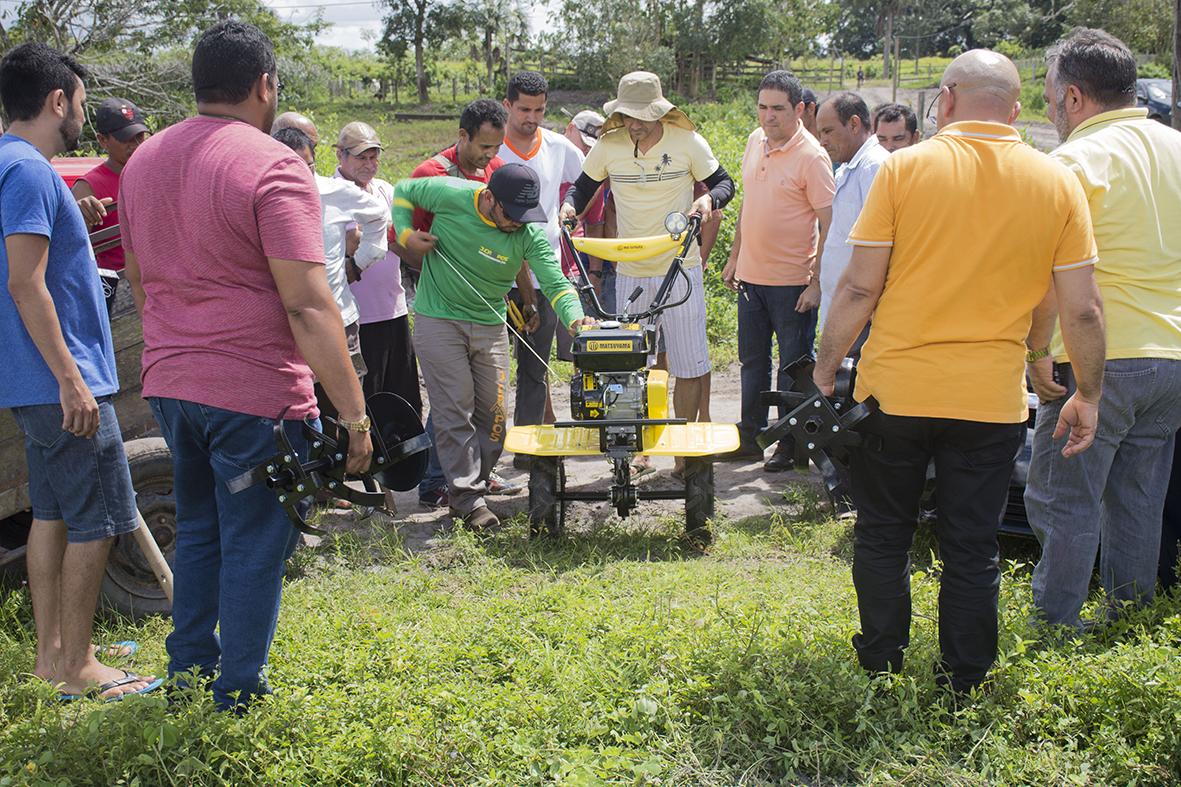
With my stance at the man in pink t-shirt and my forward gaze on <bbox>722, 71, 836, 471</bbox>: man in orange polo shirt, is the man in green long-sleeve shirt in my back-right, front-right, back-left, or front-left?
front-left

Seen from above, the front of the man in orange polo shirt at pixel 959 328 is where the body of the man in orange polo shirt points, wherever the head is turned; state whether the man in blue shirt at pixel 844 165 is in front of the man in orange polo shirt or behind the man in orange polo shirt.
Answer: in front

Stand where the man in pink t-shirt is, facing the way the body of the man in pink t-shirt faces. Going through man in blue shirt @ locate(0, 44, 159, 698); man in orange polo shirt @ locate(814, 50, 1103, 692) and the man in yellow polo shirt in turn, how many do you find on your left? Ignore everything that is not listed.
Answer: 1

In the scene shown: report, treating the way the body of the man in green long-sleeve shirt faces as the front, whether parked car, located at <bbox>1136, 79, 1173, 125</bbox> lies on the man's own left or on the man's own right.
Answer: on the man's own left

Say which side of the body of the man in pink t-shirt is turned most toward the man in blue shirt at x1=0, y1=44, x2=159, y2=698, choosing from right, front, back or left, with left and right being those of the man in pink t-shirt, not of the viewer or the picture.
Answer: left

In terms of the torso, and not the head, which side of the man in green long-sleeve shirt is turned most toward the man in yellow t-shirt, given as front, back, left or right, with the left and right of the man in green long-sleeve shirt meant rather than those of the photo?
left

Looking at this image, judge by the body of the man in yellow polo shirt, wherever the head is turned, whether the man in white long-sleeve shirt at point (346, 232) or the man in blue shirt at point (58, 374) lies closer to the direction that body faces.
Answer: the man in white long-sleeve shirt

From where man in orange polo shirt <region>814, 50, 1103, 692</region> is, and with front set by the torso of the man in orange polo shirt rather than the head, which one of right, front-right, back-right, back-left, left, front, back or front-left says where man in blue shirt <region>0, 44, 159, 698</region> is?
front-left

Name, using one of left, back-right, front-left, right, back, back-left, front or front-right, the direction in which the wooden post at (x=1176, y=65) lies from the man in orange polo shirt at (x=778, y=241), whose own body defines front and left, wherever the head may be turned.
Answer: back-left

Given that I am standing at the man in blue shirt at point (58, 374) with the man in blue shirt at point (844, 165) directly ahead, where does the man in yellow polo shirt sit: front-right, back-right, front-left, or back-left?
front-right

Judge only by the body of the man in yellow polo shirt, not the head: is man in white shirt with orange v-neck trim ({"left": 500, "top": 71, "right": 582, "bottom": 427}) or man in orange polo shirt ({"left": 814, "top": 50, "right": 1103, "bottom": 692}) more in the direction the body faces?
the man in white shirt with orange v-neck trim

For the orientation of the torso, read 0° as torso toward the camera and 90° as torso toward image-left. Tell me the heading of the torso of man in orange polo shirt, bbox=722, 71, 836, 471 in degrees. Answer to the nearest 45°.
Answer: approximately 45°

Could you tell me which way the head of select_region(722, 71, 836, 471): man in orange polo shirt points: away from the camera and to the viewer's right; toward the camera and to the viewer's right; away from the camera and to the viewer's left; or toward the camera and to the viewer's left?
toward the camera and to the viewer's left

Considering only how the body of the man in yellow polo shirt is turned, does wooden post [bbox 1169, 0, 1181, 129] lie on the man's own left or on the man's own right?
on the man's own right

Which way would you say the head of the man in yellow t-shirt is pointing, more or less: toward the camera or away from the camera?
toward the camera

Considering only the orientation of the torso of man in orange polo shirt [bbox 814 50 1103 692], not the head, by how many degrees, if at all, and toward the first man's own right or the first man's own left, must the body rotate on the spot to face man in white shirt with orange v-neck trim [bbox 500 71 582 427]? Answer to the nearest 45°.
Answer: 0° — they already face them

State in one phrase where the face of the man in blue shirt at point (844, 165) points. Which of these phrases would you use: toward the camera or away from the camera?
toward the camera

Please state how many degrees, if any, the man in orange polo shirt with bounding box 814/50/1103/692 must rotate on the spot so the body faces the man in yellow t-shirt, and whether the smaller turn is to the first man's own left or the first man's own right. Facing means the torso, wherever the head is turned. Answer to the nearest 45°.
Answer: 0° — they already face them

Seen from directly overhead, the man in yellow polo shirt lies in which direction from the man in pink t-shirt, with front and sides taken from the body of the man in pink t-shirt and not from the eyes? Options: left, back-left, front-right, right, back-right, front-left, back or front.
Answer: front-right

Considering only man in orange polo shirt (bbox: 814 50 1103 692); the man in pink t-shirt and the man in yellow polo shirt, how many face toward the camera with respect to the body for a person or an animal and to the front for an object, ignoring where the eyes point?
0

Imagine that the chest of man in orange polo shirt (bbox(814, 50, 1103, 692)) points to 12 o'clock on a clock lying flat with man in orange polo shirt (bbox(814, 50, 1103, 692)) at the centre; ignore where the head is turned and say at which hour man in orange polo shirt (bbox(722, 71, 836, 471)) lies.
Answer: man in orange polo shirt (bbox(722, 71, 836, 471)) is roughly at 11 o'clock from man in orange polo shirt (bbox(814, 50, 1103, 692)).

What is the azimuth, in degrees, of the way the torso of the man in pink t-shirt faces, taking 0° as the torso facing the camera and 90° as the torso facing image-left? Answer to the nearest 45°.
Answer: approximately 225°

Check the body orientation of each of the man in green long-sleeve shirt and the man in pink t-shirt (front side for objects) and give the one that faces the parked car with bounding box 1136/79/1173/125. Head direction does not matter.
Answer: the man in pink t-shirt
